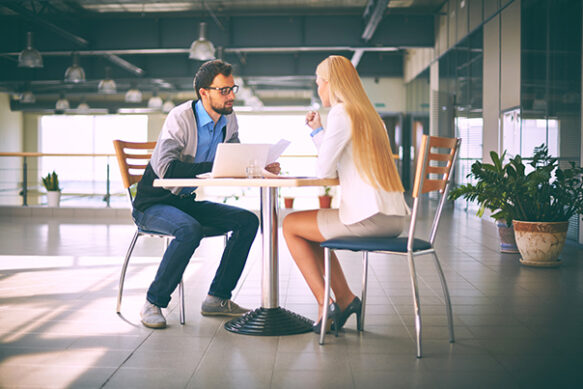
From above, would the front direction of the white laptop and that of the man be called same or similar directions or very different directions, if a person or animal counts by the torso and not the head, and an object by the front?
very different directions

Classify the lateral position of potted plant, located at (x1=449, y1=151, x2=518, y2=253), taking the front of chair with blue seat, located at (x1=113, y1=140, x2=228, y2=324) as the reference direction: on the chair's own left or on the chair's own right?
on the chair's own left

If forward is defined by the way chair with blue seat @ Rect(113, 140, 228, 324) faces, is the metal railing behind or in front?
behind

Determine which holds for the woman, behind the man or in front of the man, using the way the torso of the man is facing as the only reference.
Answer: in front

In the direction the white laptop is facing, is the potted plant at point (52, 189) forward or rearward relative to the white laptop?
forward

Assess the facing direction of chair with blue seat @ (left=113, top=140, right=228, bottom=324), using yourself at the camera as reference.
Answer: facing the viewer and to the right of the viewer

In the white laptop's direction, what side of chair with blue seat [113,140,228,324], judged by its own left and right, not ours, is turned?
front

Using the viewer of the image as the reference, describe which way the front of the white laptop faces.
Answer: facing away from the viewer and to the left of the viewer

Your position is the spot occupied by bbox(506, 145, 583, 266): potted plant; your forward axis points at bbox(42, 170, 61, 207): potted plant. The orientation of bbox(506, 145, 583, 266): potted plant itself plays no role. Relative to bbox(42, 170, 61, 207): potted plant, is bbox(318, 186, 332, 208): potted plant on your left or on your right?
right
